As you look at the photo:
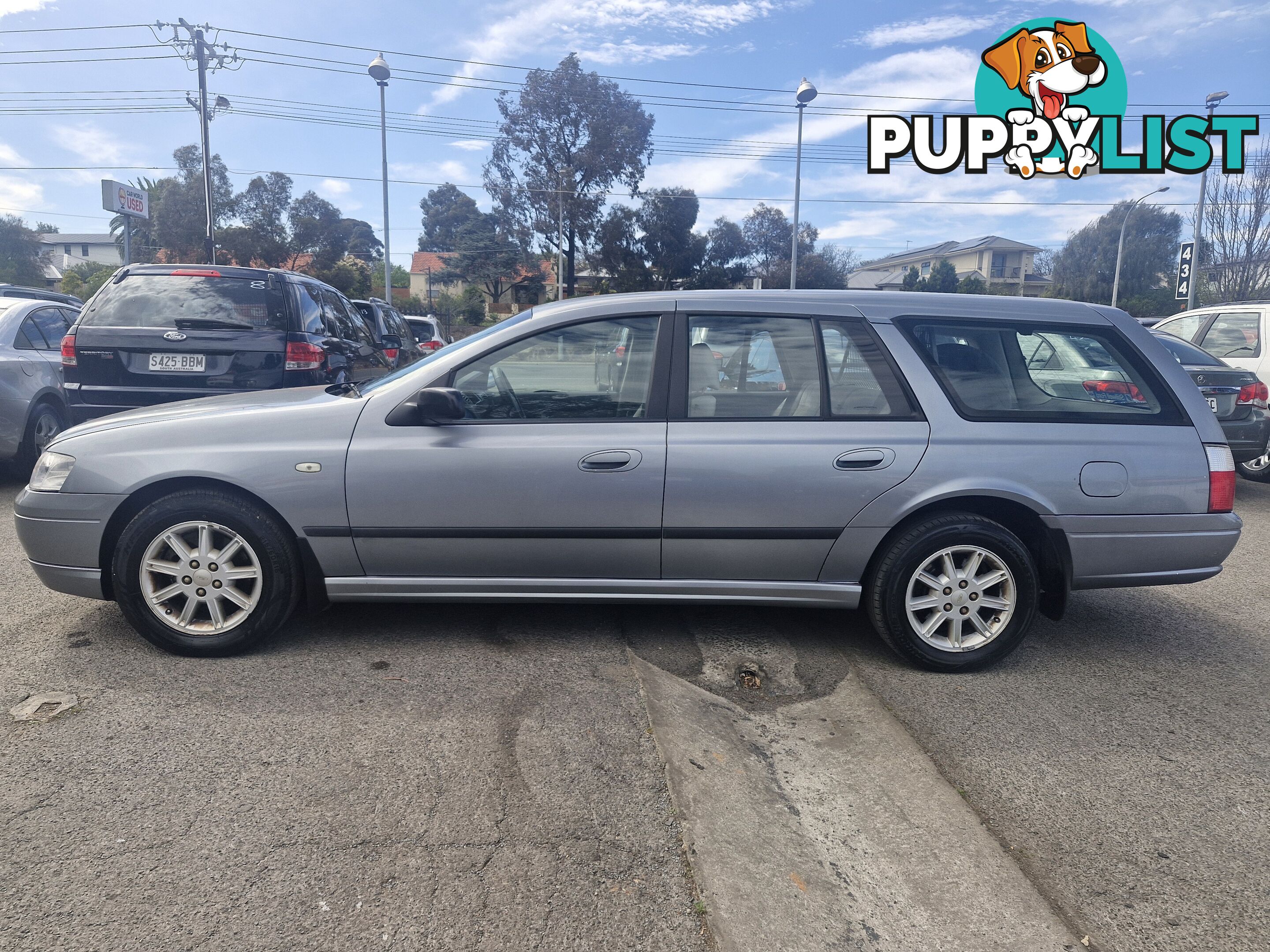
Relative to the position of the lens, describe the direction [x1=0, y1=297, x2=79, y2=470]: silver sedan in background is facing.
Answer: facing away from the viewer and to the right of the viewer

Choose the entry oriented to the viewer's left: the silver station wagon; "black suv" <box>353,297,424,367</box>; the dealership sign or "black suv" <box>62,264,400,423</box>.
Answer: the silver station wagon

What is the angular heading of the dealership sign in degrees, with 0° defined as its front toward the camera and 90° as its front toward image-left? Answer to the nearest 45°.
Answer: approximately 315°

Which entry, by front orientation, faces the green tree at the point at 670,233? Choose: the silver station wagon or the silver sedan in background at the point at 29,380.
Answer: the silver sedan in background

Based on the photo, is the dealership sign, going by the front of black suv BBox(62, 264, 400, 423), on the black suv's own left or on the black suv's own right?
on the black suv's own left

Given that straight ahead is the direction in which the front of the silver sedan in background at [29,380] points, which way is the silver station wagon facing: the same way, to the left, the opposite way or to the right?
to the left

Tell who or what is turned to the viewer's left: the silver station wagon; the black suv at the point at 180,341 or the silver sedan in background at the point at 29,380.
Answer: the silver station wagon

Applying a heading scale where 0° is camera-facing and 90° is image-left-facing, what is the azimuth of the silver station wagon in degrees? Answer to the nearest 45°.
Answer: approximately 90°

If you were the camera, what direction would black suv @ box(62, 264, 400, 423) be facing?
facing away from the viewer and to the right of the viewer

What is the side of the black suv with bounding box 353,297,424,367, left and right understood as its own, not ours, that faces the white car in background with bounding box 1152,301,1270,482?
right
